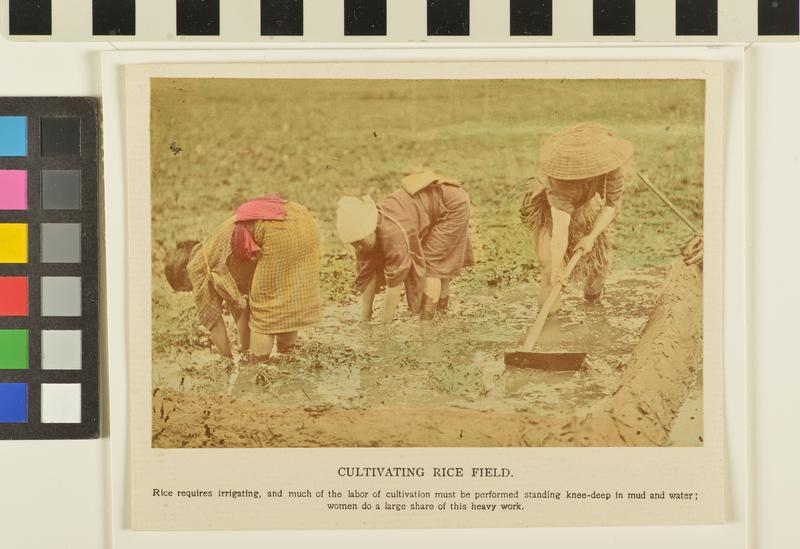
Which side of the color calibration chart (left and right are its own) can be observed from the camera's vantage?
front
